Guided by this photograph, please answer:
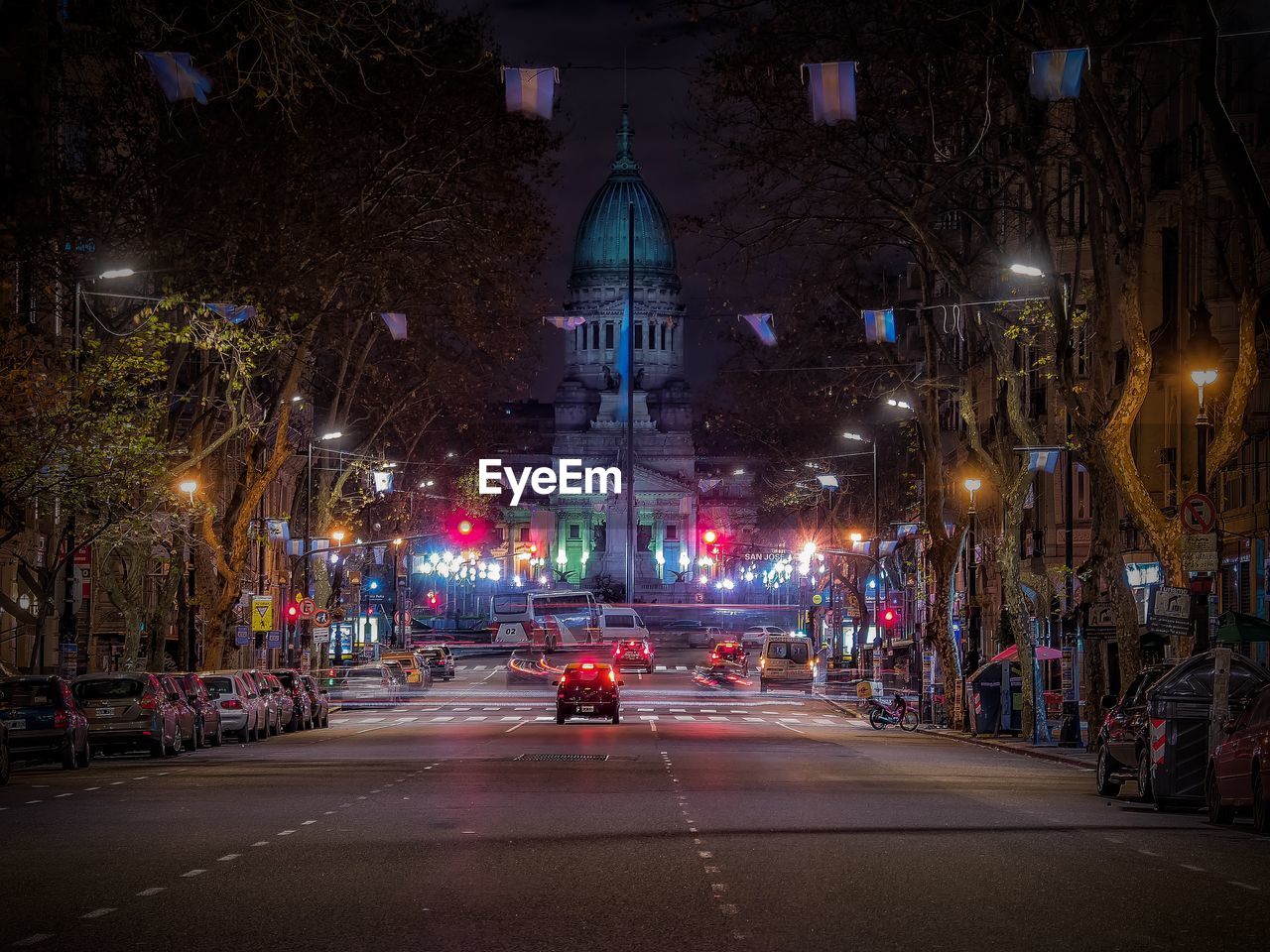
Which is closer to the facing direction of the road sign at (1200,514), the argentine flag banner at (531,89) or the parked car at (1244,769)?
the parked car

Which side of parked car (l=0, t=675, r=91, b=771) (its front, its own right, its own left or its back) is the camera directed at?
back

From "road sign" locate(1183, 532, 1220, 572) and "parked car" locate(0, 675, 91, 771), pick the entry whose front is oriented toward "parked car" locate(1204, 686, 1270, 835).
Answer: the road sign

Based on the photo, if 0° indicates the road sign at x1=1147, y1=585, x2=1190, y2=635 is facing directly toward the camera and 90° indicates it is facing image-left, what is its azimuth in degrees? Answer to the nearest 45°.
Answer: approximately 0°

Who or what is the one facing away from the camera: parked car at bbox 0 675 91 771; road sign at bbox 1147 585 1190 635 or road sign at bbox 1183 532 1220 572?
the parked car

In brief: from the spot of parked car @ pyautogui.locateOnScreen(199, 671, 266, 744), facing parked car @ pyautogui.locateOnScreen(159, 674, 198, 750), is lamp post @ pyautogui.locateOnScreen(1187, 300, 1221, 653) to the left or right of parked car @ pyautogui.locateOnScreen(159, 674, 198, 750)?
left

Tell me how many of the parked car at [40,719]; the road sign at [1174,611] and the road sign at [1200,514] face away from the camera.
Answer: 1

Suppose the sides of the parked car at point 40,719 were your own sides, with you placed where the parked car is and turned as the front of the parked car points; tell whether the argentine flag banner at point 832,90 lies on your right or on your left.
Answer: on your right

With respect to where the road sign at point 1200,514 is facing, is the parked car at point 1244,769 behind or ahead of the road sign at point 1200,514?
ahead

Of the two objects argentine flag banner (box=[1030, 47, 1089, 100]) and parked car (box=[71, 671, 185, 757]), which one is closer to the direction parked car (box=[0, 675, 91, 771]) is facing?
the parked car

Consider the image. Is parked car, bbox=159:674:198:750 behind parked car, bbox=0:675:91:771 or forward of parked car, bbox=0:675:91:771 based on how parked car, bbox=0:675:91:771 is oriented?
forward

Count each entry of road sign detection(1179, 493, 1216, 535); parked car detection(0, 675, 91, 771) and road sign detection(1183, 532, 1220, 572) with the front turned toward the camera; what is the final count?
2

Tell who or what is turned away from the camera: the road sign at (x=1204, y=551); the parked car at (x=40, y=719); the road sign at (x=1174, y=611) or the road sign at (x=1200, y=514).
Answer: the parked car

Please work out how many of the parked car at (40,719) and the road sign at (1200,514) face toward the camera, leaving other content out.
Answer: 1
